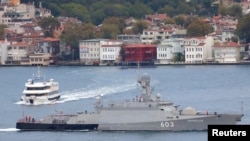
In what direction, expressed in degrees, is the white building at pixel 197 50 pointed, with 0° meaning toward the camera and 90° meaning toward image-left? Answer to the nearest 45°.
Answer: approximately 45°

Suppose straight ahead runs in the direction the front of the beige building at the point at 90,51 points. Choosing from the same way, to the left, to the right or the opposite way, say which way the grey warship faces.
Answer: to the left

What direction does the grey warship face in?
to the viewer's right

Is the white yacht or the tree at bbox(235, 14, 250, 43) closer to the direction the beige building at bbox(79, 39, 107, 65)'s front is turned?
the white yacht

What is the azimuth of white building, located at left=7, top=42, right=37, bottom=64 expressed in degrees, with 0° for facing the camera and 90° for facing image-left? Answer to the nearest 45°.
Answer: approximately 0°

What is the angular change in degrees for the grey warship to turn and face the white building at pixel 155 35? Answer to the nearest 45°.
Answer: approximately 90° to its left

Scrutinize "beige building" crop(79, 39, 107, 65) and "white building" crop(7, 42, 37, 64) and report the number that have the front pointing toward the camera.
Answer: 2

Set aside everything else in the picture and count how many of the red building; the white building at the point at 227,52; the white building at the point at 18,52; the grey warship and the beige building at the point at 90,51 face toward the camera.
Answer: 4
